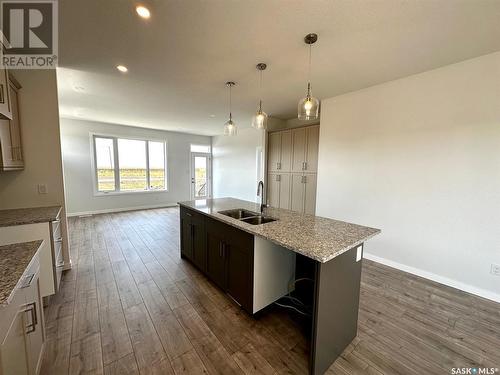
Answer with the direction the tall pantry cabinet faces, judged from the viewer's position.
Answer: facing the viewer and to the left of the viewer

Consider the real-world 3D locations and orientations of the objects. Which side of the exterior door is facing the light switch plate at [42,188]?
front

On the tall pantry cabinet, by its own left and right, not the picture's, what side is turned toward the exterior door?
right

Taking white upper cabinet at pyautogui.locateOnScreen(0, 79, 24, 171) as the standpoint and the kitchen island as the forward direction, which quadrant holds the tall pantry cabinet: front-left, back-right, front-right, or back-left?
front-left

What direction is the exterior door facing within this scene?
toward the camera

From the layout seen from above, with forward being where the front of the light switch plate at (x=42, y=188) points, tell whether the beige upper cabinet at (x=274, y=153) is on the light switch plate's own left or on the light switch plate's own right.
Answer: on the light switch plate's own left

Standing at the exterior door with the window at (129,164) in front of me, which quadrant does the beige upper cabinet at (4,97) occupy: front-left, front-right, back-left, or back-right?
front-left

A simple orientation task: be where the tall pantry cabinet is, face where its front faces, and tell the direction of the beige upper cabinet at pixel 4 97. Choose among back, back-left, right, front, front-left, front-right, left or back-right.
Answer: front

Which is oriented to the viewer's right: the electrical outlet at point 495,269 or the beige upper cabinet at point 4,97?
the beige upper cabinet

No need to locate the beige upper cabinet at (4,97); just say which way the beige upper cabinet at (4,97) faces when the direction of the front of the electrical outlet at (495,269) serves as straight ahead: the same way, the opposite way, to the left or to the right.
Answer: the opposite way

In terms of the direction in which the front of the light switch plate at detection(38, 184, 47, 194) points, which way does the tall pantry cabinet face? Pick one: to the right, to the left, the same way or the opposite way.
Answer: to the right

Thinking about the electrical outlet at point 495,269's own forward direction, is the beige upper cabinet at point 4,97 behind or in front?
in front
